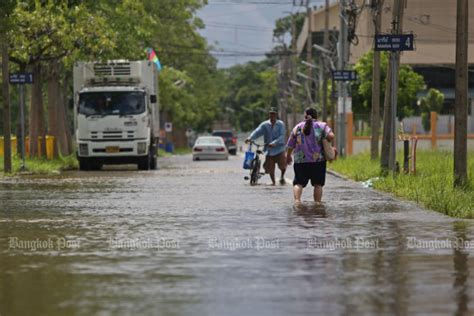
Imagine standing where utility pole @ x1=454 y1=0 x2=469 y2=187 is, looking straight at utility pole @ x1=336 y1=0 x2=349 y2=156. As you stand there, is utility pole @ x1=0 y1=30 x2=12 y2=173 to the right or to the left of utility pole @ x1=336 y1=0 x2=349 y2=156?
left

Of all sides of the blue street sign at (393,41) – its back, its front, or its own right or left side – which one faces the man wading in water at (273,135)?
right

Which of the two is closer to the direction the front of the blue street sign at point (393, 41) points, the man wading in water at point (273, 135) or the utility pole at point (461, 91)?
the utility pole

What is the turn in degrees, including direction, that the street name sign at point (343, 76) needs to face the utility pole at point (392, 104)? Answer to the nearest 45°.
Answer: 0° — it already faces it
